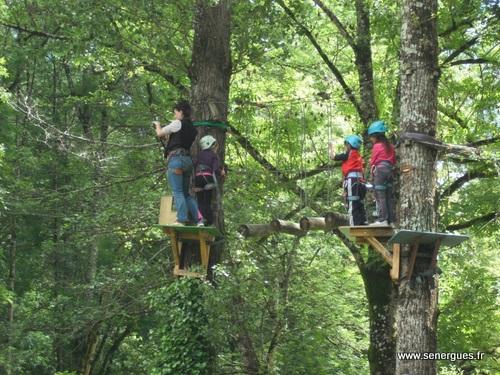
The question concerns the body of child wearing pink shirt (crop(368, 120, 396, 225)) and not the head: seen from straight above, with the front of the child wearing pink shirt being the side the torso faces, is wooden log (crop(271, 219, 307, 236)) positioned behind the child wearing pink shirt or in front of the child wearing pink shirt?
in front

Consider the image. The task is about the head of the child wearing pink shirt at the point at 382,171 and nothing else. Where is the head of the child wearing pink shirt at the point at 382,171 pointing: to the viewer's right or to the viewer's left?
to the viewer's left

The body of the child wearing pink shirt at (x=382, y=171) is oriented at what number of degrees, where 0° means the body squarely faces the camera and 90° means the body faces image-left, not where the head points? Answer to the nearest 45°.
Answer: approximately 90°

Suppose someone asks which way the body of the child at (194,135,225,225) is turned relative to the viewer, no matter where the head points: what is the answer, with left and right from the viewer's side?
facing away from the viewer and to the right of the viewer

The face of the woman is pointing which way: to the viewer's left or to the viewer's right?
to the viewer's left

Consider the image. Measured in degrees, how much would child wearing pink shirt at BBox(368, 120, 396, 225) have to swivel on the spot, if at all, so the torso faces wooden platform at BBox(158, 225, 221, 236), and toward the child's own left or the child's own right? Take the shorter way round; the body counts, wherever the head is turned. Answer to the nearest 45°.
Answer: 0° — they already face it

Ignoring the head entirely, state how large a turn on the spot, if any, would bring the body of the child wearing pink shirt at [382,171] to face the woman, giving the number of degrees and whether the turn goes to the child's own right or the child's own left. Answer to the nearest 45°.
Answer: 0° — they already face them

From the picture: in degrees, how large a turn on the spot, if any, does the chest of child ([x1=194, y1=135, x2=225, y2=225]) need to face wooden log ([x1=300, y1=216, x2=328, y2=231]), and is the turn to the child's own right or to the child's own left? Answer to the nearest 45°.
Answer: approximately 90° to the child's own right

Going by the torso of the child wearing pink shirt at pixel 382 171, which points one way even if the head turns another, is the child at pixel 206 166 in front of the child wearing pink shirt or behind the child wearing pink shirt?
in front

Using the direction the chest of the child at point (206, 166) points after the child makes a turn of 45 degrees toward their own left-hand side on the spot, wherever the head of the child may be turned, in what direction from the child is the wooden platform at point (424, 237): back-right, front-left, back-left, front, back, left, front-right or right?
back-right
